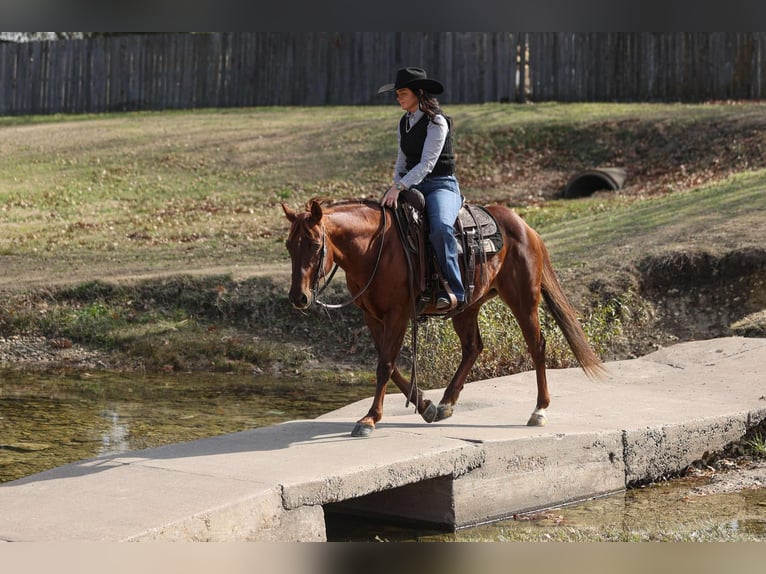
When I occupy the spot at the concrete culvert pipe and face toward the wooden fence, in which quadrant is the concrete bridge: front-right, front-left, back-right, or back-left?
back-left

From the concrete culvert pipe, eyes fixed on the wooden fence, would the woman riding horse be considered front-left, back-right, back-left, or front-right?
back-left

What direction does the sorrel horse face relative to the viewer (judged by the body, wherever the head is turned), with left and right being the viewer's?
facing the viewer and to the left of the viewer

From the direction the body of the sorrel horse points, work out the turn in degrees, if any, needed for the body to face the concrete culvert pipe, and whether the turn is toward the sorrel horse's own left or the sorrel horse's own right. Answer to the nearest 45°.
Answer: approximately 135° to the sorrel horse's own right

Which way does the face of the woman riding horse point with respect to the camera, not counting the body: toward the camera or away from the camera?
toward the camera

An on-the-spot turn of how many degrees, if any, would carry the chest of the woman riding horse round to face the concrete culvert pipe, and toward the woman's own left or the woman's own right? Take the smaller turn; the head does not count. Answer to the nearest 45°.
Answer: approximately 135° to the woman's own right

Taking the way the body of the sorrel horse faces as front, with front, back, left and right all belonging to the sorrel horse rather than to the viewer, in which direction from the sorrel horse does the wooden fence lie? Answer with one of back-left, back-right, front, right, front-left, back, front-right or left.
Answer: back-right

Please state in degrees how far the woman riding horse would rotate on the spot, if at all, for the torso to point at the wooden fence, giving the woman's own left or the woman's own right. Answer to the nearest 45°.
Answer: approximately 135° to the woman's own right
